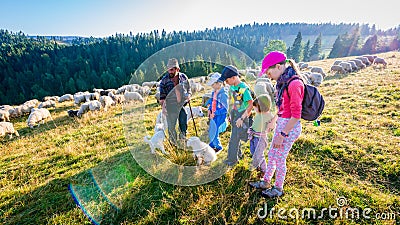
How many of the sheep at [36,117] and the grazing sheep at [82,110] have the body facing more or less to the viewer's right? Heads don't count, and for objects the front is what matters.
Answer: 0

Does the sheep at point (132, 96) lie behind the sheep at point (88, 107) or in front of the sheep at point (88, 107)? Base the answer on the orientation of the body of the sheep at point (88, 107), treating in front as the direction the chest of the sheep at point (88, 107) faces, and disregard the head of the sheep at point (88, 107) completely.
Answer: behind

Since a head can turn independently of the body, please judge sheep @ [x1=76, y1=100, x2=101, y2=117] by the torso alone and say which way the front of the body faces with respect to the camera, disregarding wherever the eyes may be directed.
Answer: to the viewer's left

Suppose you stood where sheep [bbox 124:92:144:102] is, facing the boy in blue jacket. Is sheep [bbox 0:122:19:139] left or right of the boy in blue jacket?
right

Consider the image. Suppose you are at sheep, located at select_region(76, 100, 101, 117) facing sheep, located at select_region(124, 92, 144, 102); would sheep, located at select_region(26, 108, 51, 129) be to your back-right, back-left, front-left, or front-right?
back-left

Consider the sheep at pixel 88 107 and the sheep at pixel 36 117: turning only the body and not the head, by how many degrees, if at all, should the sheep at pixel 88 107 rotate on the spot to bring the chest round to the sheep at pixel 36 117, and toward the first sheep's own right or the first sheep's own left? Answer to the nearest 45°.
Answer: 0° — it already faces it

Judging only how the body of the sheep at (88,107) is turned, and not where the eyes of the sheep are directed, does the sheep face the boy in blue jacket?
no

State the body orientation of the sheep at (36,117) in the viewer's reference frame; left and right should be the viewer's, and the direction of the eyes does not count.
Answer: facing the viewer and to the left of the viewer

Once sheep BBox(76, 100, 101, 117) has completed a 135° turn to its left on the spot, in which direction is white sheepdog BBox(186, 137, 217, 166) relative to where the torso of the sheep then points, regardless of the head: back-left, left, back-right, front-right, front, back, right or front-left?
front-right
